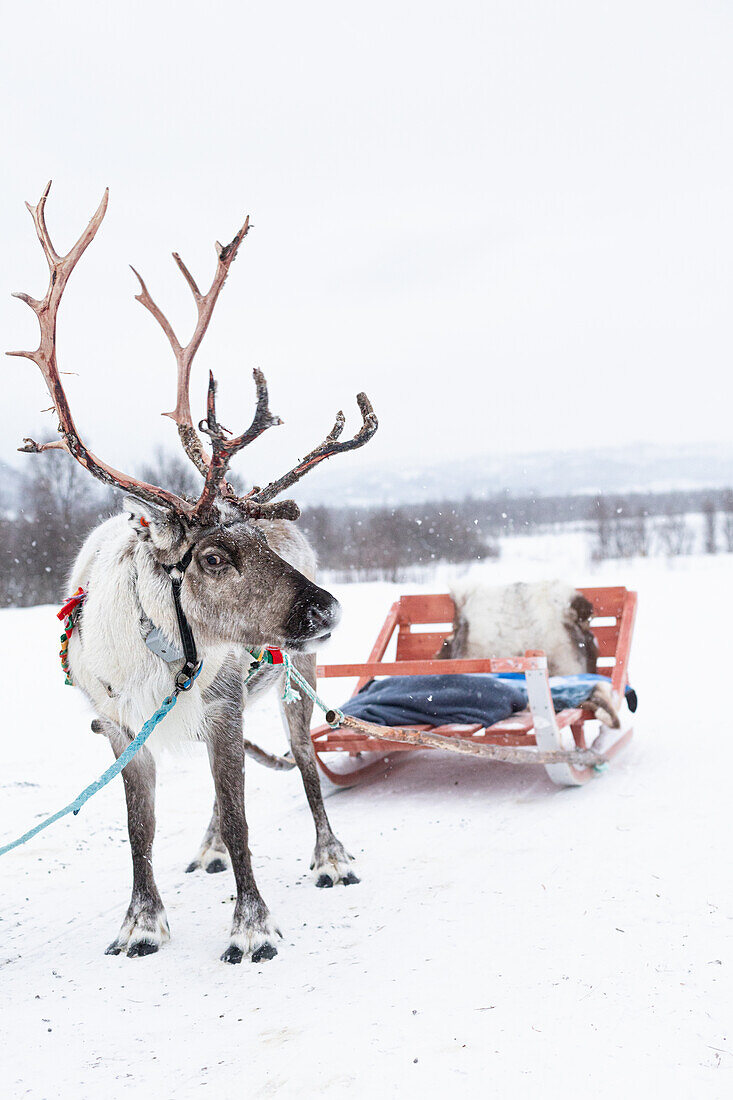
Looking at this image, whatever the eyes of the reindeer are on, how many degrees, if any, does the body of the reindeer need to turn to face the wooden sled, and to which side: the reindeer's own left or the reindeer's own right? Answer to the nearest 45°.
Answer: approximately 135° to the reindeer's own left

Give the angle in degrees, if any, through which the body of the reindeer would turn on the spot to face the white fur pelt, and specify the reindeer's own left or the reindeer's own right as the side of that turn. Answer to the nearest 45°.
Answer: approximately 135° to the reindeer's own left

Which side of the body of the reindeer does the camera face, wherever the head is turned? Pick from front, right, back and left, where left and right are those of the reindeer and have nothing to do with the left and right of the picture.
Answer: front

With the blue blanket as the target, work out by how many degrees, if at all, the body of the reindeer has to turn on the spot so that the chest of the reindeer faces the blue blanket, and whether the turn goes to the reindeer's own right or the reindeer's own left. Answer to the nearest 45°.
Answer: approximately 135° to the reindeer's own left
